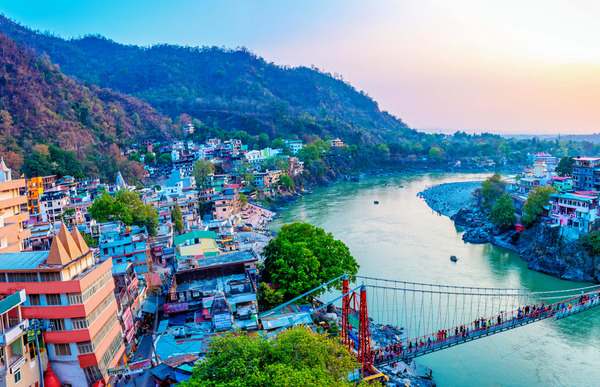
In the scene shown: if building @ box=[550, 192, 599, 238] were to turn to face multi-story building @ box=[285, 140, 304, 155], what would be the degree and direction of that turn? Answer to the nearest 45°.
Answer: approximately 90° to its right

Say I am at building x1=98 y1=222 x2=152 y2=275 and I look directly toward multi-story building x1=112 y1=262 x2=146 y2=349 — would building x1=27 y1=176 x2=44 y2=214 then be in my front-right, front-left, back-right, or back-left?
back-right

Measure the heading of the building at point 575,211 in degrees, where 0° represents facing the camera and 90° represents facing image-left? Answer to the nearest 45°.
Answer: approximately 45°

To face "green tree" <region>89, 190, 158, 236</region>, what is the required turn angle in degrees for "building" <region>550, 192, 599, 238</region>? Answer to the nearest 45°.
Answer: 0° — it already faces it

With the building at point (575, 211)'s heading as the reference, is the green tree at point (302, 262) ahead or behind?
ahead
